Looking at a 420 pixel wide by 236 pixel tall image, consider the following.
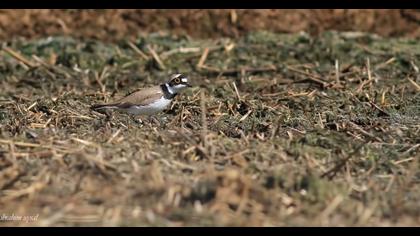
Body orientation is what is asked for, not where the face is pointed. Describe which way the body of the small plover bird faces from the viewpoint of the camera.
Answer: to the viewer's right
